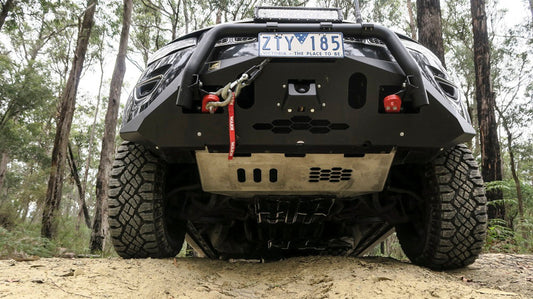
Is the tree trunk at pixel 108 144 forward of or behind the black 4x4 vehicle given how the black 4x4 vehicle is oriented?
behind

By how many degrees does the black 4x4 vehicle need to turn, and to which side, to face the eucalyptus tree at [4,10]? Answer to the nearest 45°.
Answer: approximately 135° to its right

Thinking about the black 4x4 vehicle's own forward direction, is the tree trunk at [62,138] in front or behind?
behind

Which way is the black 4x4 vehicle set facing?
toward the camera
